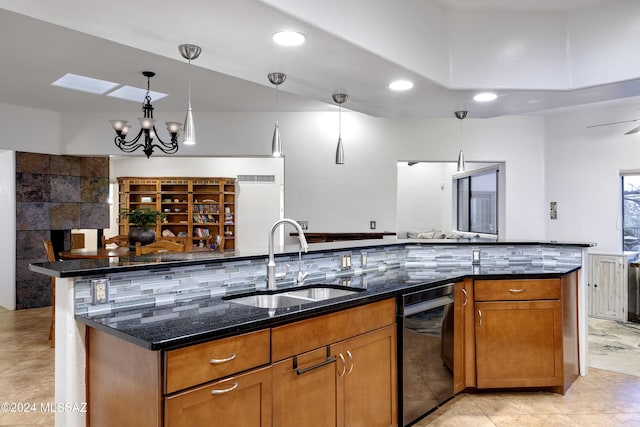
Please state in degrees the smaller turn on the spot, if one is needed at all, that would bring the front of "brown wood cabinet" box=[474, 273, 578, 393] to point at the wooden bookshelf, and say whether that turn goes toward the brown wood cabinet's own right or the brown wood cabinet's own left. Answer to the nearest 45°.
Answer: approximately 135° to the brown wood cabinet's own right

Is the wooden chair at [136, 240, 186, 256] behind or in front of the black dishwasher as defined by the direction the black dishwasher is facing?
behind

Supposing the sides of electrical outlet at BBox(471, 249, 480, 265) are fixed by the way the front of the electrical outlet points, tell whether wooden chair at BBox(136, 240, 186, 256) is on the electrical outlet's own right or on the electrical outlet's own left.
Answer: on the electrical outlet's own right

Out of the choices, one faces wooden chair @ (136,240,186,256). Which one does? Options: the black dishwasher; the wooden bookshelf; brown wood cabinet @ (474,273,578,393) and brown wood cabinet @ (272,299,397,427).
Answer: the wooden bookshelf

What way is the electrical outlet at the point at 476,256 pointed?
toward the camera

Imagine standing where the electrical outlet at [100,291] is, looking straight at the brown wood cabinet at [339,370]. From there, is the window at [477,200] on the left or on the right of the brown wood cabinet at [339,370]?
left

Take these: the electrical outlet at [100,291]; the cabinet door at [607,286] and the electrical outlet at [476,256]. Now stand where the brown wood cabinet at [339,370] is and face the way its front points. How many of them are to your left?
2

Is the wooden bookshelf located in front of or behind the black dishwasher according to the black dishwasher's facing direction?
behind

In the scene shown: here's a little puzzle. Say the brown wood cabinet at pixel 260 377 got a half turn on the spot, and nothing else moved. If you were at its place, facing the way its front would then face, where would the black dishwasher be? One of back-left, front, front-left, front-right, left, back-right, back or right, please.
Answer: right

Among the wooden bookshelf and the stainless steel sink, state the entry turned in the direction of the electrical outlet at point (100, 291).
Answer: the wooden bookshelf

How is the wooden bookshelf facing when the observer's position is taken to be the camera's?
facing the viewer

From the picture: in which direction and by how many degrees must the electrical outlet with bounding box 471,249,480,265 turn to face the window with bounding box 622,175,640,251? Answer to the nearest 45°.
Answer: approximately 135° to its left

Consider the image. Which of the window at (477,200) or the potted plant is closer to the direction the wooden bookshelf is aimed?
the potted plant

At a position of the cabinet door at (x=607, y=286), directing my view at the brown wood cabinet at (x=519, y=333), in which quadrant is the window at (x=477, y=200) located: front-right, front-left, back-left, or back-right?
back-right

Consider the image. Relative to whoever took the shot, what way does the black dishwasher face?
facing the viewer and to the right of the viewer

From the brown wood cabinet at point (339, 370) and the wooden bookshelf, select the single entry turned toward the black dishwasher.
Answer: the wooden bookshelf

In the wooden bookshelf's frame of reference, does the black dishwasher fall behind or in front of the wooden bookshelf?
in front

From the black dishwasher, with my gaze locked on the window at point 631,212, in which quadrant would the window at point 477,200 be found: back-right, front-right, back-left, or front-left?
front-left

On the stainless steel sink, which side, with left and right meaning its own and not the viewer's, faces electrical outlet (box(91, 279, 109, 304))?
right

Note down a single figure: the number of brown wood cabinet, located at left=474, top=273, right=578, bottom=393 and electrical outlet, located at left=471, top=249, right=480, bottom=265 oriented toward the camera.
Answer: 2
